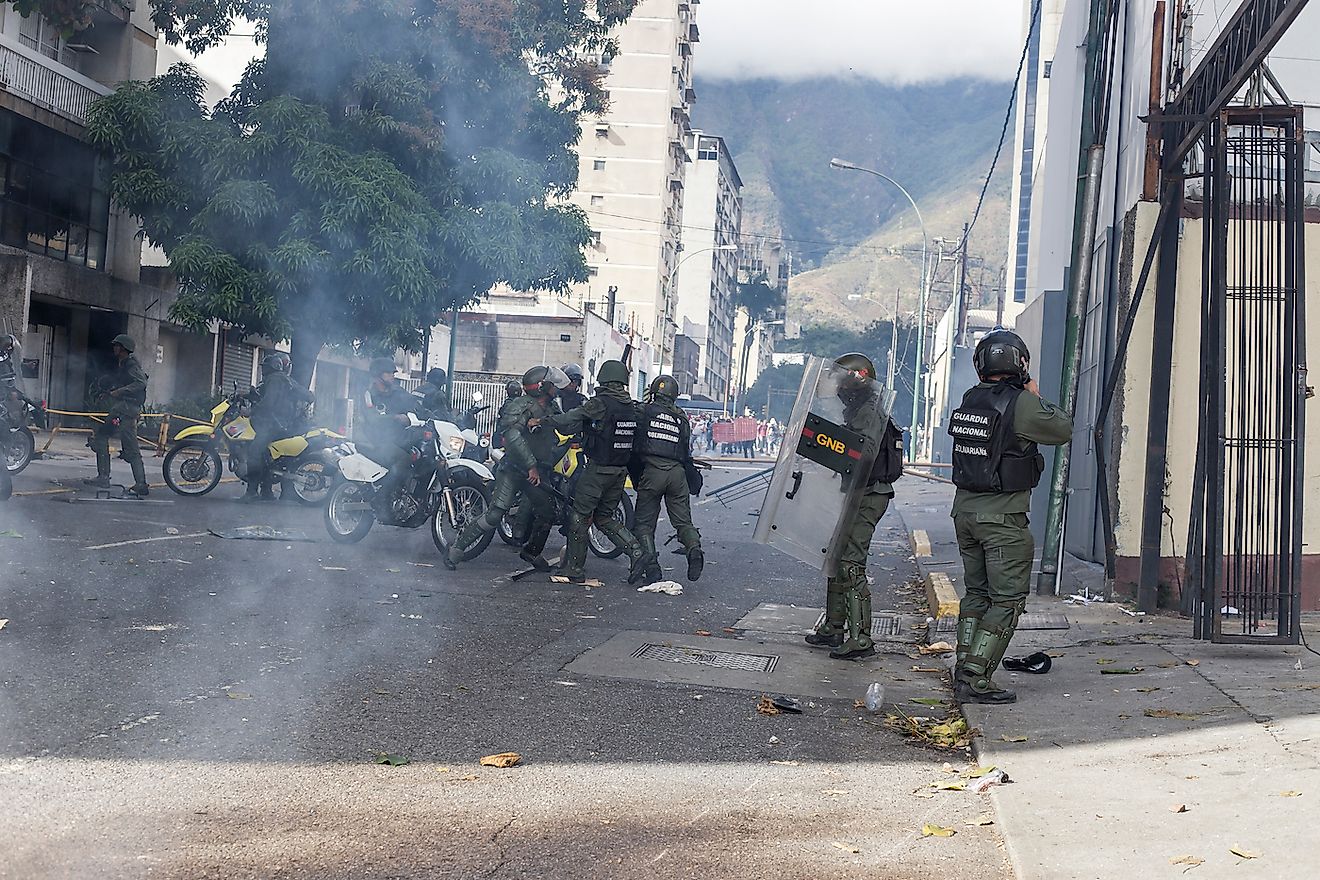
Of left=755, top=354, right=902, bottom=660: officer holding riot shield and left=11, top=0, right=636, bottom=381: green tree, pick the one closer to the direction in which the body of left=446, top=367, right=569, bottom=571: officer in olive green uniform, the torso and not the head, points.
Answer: the officer holding riot shield

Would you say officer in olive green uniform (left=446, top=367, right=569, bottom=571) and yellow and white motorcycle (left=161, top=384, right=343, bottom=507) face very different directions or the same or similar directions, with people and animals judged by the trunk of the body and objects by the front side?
very different directions

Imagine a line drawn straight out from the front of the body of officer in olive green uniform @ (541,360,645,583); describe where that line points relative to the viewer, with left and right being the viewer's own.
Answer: facing away from the viewer and to the left of the viewer

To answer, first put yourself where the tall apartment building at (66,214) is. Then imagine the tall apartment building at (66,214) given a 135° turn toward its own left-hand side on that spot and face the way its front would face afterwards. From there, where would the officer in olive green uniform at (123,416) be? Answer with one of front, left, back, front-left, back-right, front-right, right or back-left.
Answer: back

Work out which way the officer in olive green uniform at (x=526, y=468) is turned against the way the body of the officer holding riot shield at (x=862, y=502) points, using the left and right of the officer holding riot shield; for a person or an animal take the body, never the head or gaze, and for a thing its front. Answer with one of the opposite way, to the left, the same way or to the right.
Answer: the opposite way

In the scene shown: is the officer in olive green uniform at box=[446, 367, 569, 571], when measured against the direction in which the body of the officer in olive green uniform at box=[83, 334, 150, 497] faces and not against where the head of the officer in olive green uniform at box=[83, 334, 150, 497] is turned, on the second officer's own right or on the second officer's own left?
on the second officer's own left

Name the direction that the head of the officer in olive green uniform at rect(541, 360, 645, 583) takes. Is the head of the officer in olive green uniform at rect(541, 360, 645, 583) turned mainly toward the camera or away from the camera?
away from the camera

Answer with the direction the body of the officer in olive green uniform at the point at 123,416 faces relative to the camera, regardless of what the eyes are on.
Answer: to the viewer's left

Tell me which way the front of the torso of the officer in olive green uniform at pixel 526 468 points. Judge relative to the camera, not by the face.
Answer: to the viewer's right

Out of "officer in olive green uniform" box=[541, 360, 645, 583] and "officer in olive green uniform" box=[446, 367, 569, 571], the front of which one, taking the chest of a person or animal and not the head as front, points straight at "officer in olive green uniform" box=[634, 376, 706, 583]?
"officer in olive green uniform" box=[446, 367, 569, 571]

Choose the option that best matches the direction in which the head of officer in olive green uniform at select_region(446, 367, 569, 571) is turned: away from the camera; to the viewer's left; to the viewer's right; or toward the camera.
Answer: to the viewer's right

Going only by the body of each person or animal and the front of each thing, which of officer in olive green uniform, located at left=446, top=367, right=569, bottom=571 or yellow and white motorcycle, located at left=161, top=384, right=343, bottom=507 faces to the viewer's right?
the officer in olive green uniform

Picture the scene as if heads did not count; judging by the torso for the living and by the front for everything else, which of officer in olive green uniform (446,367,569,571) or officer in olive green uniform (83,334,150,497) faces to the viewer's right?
officer in olive green uniform (446,367,569,571)

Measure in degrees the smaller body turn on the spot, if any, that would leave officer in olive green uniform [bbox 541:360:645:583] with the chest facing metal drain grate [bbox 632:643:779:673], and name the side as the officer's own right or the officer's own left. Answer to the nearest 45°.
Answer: approximately 135° to the officer's own left

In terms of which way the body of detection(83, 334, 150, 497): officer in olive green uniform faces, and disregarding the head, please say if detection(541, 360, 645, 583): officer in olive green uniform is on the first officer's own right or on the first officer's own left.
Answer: on the first officer's own left

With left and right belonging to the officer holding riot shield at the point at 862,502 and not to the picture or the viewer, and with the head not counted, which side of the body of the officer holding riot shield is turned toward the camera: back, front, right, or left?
left

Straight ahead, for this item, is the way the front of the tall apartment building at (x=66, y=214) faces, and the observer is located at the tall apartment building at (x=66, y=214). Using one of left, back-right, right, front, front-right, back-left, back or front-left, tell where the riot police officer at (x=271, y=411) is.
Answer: front-right

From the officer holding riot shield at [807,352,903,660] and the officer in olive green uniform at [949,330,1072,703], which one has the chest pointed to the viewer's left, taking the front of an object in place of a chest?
the officer holding riot shield

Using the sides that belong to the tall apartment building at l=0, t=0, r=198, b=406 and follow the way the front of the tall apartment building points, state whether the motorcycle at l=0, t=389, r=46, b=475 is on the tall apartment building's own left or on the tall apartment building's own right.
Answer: on the tall apartment building's own right
